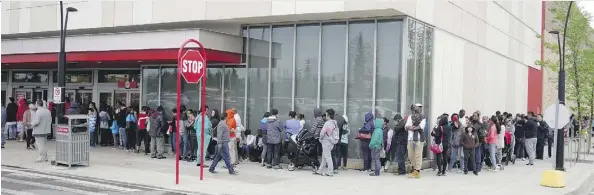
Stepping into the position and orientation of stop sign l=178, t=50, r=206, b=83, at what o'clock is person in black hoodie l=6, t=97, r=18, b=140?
The person in black hoodie is roughly at 5 o'clock from the stop sign.

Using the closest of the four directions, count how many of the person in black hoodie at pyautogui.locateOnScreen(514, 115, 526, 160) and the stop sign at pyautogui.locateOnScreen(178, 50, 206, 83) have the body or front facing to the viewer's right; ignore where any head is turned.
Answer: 0

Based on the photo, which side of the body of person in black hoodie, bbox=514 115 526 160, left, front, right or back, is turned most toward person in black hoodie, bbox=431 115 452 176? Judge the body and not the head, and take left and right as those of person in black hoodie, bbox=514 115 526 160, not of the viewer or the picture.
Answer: front

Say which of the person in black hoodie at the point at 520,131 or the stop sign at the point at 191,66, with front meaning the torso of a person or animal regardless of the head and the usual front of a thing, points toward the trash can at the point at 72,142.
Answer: the person in black hoodie

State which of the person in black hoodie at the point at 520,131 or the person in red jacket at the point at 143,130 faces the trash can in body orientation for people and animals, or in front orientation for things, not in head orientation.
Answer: the person in black hoodie

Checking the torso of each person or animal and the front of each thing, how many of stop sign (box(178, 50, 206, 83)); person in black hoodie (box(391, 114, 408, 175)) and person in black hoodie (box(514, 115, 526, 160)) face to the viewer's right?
0

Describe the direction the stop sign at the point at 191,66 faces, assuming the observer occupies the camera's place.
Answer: facing the viewer

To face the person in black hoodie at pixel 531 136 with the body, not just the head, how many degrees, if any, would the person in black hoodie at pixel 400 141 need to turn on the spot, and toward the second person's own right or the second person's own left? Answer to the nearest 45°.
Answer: approximately 135° to the second person's own right

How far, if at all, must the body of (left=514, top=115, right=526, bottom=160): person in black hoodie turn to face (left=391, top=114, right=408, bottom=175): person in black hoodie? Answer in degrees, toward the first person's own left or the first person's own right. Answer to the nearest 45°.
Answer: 0° — they already face them

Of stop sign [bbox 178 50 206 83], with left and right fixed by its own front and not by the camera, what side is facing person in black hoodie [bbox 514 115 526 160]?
left

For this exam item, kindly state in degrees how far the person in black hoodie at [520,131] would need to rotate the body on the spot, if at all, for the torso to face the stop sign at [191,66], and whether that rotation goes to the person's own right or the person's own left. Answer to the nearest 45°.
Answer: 0° — they already face it

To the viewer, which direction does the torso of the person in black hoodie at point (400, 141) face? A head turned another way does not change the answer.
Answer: to the viewer's left

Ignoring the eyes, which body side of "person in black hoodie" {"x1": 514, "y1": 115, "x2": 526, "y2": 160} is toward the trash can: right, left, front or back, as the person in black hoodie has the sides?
front
